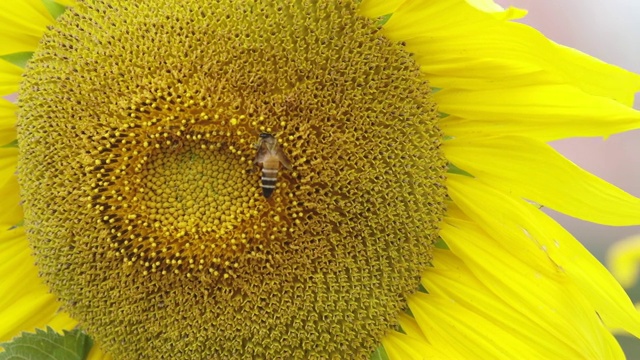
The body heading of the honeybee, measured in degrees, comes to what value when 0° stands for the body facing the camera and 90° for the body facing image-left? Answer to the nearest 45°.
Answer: approximately 180°
